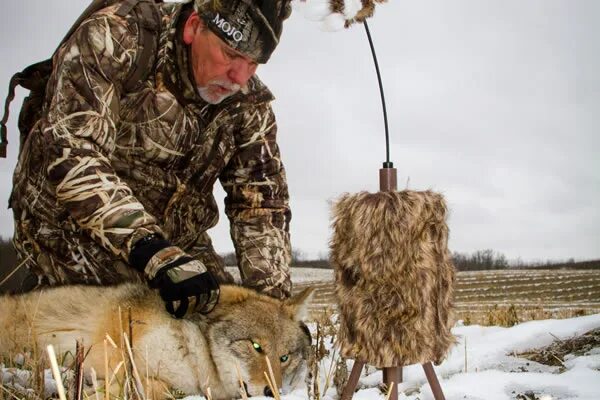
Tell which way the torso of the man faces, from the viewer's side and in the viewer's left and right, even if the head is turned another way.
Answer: facing the viewer and to the right of the viewer
